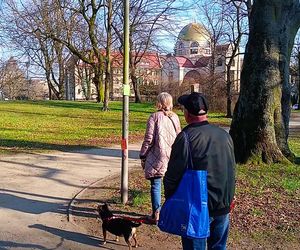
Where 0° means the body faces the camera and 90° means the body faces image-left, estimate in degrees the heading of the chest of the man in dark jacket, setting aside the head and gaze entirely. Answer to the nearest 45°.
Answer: approximately 135°

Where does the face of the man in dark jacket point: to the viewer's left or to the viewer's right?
to the viewer's left
